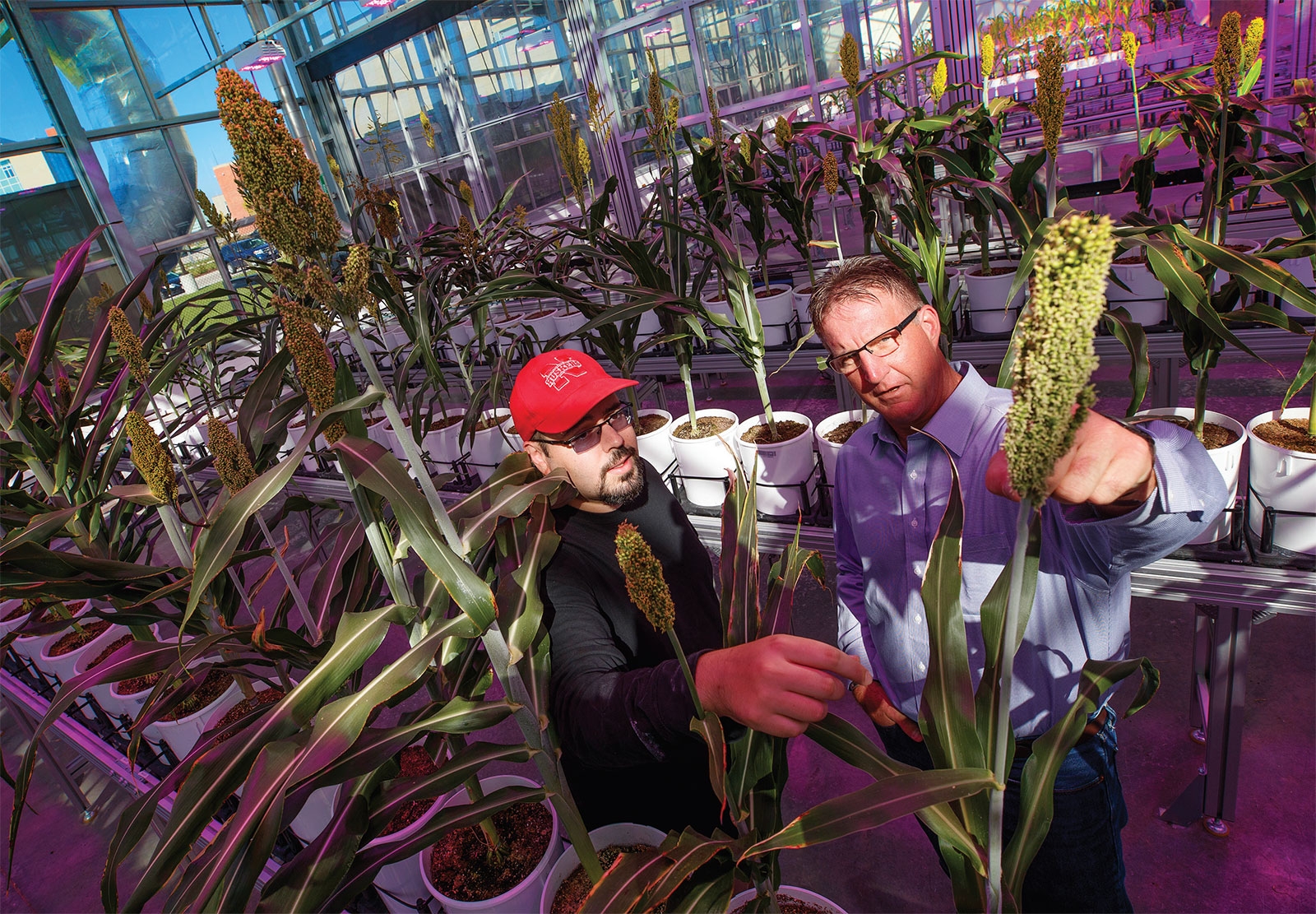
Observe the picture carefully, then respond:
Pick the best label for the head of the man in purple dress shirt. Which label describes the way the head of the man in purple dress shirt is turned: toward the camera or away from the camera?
toward the camera

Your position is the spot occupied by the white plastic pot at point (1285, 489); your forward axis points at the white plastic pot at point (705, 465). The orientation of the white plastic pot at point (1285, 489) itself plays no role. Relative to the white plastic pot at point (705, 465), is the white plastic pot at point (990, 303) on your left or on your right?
right

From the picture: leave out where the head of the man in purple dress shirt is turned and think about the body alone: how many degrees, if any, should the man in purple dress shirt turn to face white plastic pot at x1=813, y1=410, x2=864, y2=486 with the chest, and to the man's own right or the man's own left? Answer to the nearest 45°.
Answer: approximately 90° to the man's own right

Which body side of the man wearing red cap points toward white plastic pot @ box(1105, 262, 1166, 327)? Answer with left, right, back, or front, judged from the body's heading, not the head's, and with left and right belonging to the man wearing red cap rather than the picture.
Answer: left

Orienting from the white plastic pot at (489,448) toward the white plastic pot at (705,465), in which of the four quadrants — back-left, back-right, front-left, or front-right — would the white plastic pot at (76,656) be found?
back-right

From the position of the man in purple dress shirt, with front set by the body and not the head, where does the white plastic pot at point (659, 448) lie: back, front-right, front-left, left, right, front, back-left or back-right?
right

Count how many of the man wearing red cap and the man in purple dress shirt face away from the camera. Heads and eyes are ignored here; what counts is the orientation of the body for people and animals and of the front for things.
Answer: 0

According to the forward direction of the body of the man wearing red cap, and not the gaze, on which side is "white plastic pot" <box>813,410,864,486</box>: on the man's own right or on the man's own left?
on the man's own left

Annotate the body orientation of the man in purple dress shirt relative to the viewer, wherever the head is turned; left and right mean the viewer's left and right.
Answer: facing the viewer and to the left of the viewer

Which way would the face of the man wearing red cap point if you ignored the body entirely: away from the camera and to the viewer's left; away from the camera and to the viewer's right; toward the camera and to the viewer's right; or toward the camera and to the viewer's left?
toward the camera and to the viewer's right

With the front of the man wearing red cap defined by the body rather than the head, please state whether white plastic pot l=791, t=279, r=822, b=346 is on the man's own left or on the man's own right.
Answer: on the man's own left

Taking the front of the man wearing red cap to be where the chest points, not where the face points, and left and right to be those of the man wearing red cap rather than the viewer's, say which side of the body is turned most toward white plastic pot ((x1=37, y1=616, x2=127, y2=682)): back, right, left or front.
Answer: back

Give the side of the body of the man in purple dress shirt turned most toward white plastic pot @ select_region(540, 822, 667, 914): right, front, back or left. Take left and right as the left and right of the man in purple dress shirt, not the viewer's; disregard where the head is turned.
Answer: front

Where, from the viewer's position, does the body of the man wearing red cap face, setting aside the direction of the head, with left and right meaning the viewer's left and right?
facing the viewer and to the right of the viewer

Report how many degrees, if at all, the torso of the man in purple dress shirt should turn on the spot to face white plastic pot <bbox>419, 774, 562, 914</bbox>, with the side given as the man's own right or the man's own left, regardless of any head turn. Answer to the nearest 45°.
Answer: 0° — they already face it

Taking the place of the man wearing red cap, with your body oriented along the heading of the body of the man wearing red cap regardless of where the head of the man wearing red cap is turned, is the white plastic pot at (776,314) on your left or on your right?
on your left
